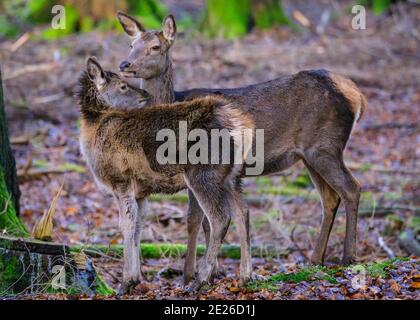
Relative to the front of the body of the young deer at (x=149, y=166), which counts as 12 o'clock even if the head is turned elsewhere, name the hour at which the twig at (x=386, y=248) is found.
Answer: The twig is roughly at 5 o'clock from the young deer.

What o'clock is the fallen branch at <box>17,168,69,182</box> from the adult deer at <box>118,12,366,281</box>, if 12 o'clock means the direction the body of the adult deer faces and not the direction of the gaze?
The fallen branch is roughly at 1 o'clock from the adult deer.

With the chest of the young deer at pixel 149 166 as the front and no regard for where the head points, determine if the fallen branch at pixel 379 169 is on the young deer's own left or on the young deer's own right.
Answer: on the young deer's own right

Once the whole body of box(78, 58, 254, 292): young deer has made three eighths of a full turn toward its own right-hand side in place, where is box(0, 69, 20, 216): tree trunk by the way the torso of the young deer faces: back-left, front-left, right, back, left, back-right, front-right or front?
left

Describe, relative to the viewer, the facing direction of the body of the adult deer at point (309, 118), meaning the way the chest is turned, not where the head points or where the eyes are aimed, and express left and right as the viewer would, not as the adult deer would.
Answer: facing to the left of the viewer

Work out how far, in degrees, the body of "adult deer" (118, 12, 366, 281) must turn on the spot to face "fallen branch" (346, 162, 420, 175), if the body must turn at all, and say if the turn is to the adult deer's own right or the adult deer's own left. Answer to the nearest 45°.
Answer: approximately 90° to the adult deer's own right

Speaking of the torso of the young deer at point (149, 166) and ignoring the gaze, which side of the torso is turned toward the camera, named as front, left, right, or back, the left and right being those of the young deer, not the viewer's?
left

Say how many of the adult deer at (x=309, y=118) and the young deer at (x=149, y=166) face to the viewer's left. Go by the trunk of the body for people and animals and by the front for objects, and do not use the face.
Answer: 2

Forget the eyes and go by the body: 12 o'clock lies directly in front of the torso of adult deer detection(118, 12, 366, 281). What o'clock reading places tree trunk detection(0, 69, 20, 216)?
The tree trunk is roughly at 12 o'clock from the adult deer.
